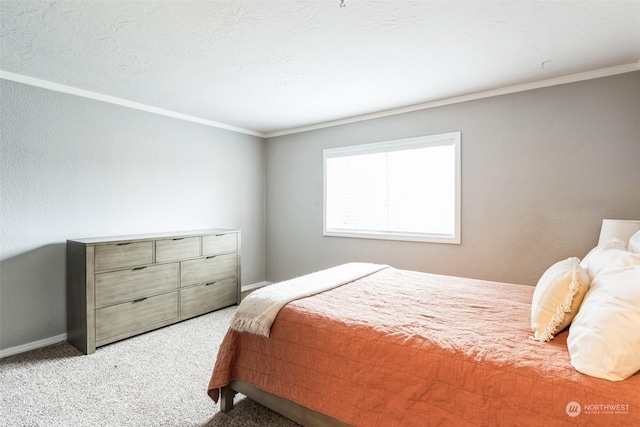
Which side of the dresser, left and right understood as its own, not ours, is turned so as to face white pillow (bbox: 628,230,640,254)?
front

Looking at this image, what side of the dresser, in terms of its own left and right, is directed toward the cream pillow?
front

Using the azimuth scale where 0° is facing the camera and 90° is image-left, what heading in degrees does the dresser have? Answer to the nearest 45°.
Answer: approximately 315°

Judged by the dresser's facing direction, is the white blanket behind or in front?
in front

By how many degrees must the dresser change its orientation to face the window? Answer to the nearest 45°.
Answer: approximately 45° to its left

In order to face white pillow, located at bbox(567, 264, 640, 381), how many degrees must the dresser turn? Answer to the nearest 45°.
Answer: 0° — it already faces it

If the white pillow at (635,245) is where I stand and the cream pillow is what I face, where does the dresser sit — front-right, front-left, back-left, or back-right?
front-right

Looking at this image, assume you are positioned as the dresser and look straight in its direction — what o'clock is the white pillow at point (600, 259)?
The white pillow is roughly at 12 o'clock from the dresser.
